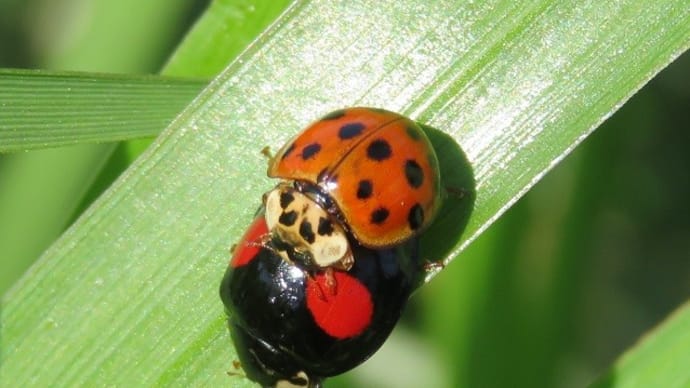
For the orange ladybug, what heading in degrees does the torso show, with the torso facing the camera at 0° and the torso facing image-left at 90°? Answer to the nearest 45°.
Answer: approximately 45°

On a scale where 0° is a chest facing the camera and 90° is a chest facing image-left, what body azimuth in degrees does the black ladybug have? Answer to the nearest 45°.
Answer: approximately 45°
